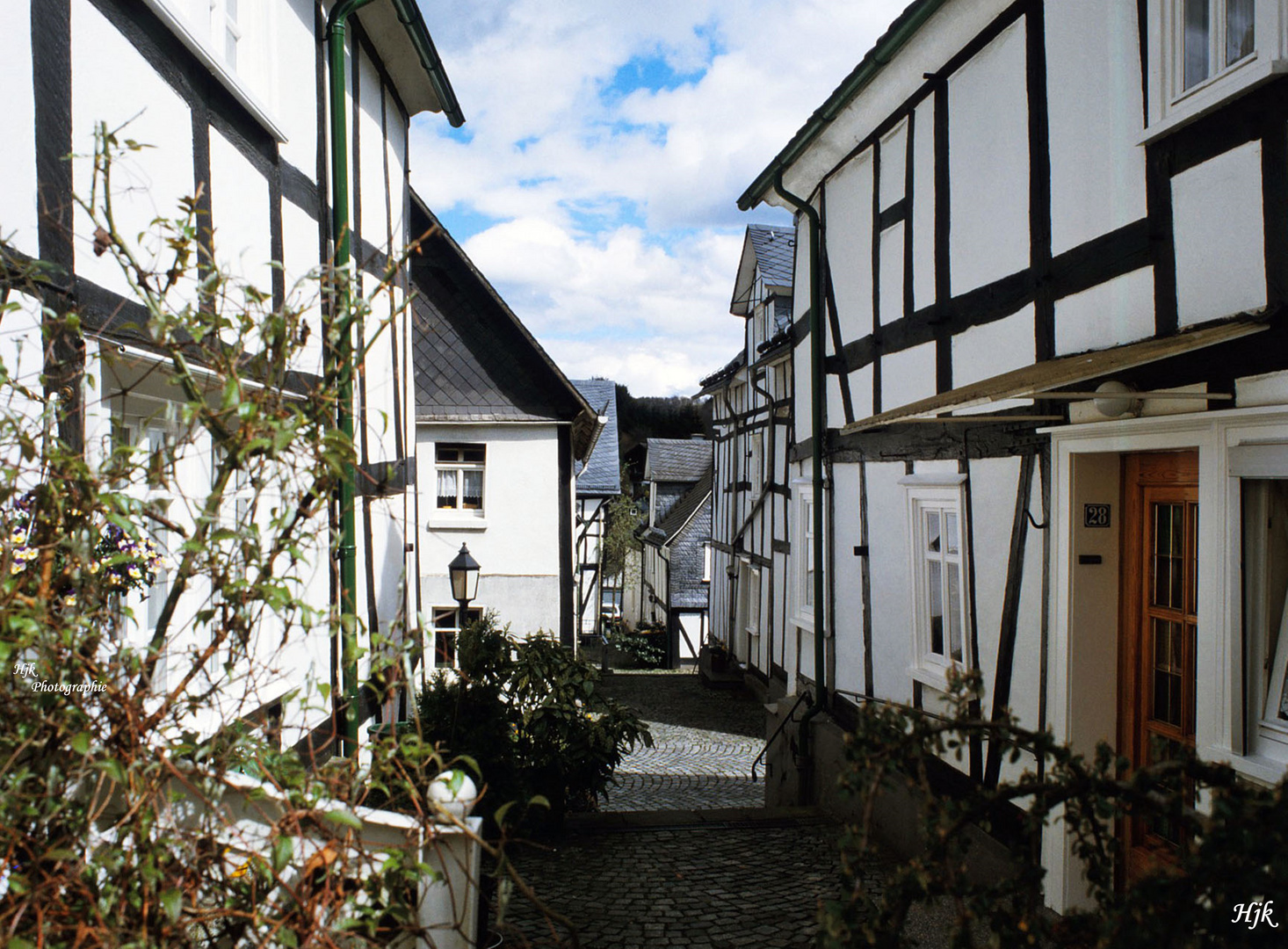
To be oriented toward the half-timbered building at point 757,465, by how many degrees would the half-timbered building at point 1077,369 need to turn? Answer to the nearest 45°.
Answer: approximately 135° to its right

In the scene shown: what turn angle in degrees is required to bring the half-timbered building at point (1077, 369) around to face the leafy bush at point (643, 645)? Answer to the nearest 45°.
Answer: approximately 90° to its right

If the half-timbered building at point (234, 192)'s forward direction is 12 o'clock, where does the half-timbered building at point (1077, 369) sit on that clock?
the half-timbered building at point (1077, 369) is roughly at 11 o'clock from the half-timbered building at point (234, 192).

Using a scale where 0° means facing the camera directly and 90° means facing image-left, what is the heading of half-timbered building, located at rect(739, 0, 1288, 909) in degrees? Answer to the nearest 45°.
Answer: approximately 45°

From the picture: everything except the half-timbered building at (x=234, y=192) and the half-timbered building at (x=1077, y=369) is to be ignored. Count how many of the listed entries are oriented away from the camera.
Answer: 0

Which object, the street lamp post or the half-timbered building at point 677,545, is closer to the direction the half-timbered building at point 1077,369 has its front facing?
the street lamp post

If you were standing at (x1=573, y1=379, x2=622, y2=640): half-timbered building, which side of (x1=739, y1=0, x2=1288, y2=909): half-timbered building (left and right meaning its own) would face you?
right

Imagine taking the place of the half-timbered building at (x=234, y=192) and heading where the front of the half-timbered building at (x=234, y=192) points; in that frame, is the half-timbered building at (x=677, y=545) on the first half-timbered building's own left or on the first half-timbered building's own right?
on the first half-timbered building's own left

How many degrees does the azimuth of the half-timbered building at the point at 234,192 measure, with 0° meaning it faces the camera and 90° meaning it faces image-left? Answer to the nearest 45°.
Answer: approximately 315°

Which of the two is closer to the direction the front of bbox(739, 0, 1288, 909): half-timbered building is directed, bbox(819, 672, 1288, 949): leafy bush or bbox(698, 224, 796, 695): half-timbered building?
the leafy bush

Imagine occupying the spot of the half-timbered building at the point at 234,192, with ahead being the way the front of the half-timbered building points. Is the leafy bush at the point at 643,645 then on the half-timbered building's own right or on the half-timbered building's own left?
on the half-timbered building's own left
